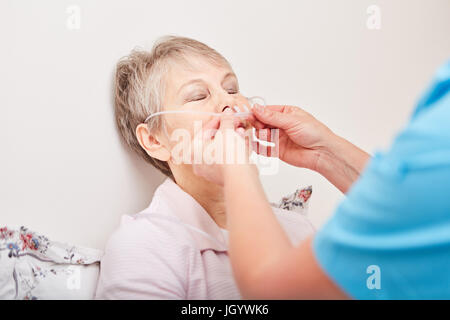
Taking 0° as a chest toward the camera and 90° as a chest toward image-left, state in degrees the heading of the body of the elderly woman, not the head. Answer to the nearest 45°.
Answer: approximately 315°

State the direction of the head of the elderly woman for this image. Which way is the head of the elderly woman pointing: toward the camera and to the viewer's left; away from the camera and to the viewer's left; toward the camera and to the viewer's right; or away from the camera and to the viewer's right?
toward the camera and to the viewer's right
